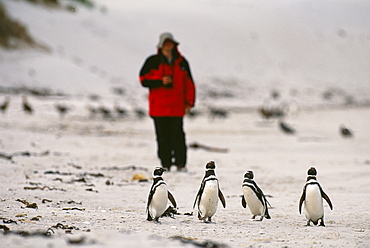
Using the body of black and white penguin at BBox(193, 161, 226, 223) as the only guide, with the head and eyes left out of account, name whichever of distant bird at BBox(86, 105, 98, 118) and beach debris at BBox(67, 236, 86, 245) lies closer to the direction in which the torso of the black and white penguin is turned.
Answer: the beach debris

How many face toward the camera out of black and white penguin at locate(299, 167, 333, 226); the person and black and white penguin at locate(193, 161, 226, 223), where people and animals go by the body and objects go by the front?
3

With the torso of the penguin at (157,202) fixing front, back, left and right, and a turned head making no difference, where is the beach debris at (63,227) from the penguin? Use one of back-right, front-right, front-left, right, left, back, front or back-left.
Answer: right

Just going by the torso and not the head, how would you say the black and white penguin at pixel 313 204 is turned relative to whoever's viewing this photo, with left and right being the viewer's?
facing the viewer

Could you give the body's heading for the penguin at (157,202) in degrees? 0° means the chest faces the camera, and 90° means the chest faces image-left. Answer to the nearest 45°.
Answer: approximately 315°

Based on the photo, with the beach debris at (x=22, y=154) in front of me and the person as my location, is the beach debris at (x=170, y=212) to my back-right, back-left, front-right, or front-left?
back-left

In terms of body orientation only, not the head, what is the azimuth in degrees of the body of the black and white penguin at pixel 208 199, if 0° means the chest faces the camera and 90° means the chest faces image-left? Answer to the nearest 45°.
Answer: approximately 0°

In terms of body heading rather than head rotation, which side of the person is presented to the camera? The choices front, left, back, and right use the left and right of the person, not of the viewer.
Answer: front

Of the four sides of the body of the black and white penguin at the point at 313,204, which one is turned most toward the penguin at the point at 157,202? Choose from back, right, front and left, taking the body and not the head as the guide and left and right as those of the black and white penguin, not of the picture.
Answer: right

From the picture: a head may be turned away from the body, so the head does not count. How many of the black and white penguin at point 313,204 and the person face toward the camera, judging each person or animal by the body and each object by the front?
2

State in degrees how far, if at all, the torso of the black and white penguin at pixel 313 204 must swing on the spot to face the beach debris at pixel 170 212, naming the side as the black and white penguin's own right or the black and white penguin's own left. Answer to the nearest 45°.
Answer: approximately 90° to the black and white penguin's own right

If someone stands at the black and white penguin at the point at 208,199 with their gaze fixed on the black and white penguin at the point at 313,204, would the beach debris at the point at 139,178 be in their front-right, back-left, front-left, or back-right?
back-left

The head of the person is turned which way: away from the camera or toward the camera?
toward the camera

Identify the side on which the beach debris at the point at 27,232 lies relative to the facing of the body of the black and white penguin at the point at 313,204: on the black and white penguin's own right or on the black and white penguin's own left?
on the black and white penguin's own right
